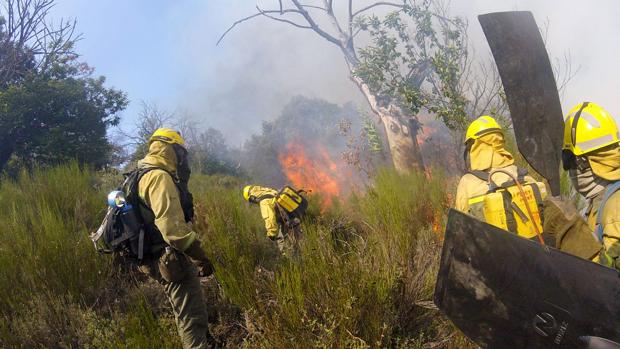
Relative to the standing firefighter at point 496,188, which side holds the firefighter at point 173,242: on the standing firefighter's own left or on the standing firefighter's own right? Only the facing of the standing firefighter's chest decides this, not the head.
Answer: on the standing firefighter's own left

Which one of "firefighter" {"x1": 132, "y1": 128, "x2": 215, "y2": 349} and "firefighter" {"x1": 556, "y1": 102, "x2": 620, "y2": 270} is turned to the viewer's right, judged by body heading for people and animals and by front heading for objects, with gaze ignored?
"firefighter" {"x1": 132, "y1": 128, "x2": 215, "y2": 349}

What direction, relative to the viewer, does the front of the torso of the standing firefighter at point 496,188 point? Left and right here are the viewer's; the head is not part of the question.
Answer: facing away from the viewer and to the left of the viewer

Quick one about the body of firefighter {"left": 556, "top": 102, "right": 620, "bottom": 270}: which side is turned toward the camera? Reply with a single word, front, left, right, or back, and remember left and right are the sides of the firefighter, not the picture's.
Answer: left

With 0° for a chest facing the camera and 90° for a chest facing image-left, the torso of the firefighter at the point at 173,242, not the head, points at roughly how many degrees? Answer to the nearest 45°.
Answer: approximately 270°

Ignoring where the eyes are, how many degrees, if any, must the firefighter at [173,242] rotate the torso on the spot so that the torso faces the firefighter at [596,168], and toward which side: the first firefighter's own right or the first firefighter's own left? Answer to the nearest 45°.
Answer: approximately 45° to the first firefighter's own right

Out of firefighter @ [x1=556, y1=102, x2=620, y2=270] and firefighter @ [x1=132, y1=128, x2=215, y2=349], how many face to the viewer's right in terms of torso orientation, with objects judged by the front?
1
